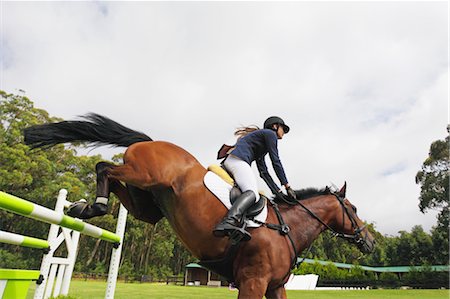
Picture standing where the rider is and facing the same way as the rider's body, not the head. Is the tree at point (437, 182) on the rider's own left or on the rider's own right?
on the rider's own left

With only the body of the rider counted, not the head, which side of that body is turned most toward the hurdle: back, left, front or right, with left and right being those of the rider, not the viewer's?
back

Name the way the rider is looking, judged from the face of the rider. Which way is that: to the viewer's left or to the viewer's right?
to the viewer's right

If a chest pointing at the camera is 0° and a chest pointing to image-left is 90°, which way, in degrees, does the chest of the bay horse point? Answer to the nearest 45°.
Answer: approximately 270°

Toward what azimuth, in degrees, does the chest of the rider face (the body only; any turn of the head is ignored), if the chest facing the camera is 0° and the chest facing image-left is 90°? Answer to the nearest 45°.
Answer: approximately 270°

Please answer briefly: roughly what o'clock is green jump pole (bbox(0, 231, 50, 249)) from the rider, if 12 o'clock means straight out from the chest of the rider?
The green jump pole is roughly at 6 o'clock from the rider.

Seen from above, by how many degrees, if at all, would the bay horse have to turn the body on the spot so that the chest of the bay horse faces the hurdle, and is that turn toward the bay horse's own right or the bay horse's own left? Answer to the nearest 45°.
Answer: approximately 135° to the bay horse's own left

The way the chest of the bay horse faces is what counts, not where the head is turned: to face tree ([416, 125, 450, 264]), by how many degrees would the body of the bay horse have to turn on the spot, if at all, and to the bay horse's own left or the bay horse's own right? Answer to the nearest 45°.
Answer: approximately 45° to the bay horse's own left

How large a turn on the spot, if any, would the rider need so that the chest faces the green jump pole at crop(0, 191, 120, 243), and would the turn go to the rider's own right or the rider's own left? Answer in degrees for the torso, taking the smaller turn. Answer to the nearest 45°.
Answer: approximately 135° to the rider's own right

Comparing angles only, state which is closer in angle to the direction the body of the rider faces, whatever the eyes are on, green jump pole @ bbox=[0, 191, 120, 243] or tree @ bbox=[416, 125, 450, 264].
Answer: the tree

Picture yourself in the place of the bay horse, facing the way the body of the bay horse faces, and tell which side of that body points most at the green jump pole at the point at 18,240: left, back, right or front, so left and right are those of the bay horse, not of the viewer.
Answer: back

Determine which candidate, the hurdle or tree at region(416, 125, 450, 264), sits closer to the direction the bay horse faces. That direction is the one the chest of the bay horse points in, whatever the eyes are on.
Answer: the tree
